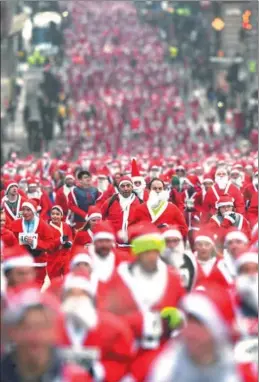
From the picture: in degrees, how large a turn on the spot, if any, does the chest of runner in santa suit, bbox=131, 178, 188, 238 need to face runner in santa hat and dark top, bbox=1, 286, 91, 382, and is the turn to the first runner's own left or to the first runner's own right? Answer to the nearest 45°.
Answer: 0° — they already face them

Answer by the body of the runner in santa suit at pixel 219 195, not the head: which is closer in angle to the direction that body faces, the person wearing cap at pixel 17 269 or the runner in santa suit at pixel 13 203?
the person wearing cap

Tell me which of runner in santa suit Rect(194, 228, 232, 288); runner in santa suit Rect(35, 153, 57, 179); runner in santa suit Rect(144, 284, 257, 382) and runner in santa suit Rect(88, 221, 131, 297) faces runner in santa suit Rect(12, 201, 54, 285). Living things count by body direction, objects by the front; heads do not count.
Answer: runner in santa suit Rect(35, 153, 57, 179)

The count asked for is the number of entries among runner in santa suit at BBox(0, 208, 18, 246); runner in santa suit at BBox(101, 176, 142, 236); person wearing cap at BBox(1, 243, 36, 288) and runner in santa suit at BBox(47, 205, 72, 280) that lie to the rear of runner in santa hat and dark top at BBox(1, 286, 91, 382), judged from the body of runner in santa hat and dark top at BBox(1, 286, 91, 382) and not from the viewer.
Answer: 4

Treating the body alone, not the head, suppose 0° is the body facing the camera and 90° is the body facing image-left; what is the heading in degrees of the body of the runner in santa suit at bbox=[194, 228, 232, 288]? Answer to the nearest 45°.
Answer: approximately 0°

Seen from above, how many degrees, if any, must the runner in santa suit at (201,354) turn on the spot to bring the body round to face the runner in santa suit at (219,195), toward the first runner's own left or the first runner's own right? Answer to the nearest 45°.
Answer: approximately 135° to the first runner's own right

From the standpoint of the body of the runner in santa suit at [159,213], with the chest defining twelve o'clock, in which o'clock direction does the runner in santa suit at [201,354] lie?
the runner in santa suit at [201,354] is roughly at 12 o'clock from the runner in santa suit at [159,213].
